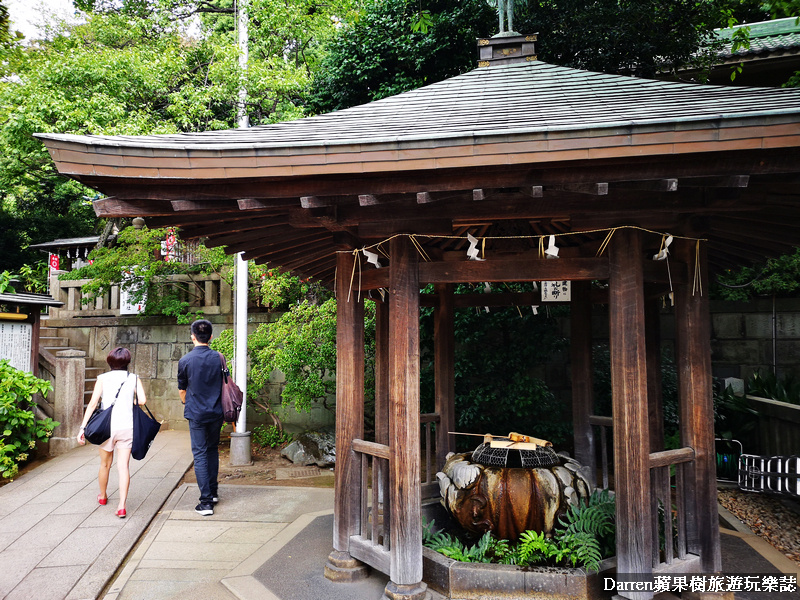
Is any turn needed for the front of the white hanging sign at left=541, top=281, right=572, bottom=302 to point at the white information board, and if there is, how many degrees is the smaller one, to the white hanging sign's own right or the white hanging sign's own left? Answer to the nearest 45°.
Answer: approximately 90° to the white hanging sign's own right

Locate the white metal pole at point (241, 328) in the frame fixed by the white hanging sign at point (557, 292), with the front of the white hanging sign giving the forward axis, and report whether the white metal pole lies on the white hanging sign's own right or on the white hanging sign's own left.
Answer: on the white hanging sign's own right

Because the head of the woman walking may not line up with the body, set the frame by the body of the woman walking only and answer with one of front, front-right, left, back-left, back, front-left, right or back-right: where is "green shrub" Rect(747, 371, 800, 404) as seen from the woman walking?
right

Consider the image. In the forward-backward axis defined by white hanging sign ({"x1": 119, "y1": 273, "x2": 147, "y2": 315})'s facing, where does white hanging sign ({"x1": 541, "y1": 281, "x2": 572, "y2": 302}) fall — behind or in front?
in front

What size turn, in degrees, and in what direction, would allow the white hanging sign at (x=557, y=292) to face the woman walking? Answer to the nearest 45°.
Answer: approximately 90° to its right

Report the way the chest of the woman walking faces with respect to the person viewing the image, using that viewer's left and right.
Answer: facing away from the viewer

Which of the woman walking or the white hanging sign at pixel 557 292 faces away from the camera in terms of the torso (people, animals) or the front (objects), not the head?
the woman walking

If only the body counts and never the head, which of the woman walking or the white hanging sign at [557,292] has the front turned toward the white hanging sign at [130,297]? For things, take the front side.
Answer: the woman walking

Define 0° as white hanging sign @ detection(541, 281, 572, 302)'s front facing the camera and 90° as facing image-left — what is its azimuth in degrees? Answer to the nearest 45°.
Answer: approximately 0°

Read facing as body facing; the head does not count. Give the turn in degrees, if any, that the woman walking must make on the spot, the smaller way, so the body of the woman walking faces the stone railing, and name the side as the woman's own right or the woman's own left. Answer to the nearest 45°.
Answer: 0° — they already face it

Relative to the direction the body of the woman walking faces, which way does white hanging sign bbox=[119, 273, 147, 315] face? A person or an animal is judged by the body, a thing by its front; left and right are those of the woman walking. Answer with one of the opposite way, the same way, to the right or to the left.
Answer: the opposite way

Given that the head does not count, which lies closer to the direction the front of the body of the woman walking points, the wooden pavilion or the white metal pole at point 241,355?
the white metal pole

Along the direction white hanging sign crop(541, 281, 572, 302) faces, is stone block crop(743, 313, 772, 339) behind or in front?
behind

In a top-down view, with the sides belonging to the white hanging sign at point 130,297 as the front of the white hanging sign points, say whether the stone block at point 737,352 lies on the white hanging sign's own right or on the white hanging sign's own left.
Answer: on the white hanging sign's own left

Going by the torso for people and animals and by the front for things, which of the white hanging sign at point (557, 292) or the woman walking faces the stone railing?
the woman walking

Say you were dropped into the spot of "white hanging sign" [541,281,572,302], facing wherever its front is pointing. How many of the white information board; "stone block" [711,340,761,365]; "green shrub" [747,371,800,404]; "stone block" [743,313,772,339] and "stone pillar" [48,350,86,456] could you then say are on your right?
2

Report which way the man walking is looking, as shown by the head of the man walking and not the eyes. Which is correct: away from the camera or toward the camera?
away from the camera

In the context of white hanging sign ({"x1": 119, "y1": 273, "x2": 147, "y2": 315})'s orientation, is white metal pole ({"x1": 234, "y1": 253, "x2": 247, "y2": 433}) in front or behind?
in front
